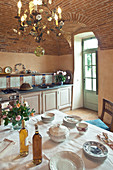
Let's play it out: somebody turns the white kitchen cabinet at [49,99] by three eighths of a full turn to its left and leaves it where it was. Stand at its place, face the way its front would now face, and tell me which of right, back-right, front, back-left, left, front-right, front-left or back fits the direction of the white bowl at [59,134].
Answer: back

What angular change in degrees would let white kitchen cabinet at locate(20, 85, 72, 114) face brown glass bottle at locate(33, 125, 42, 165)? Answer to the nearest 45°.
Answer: approximately 45° to its right

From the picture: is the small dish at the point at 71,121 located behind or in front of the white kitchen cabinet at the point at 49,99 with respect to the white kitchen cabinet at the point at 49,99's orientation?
in front

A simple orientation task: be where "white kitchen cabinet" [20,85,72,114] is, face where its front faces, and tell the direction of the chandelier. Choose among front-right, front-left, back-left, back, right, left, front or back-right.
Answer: front-right

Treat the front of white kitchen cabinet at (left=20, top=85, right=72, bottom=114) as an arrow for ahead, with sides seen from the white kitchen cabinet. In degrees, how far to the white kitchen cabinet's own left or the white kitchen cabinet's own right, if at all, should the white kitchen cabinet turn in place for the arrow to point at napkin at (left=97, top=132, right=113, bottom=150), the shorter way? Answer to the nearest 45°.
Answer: approximately 45° to the white kitchen cabinet's own right

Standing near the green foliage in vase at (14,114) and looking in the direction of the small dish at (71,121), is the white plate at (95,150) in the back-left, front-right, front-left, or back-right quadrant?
front-right

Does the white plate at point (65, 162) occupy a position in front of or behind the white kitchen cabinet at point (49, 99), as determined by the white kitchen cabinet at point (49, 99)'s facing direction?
in front

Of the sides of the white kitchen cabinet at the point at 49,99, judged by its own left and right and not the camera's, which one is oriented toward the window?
left

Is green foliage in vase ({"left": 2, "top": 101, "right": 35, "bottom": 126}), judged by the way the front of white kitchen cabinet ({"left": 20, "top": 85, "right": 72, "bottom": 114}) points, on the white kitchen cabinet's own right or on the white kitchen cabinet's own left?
on the white kitchen cabinet's own right

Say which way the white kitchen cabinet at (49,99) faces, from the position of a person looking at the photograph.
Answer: facing the viewer and to the right of the viewer
